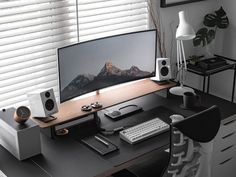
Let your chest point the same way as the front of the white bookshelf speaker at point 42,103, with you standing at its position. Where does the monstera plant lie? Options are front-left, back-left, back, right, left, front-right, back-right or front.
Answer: left

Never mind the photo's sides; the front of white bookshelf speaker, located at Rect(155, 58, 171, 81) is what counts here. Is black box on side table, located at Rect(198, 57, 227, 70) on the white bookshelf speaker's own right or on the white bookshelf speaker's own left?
on the white bookshelf speaker's own left

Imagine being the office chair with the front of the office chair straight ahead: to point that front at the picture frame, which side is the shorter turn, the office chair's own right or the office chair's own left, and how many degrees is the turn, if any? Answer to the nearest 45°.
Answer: approximately 45° to the office chair's own right

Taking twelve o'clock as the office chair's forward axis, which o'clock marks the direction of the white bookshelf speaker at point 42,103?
The white bookshelf speaker is roughly at 11 o'clock from the office chair.

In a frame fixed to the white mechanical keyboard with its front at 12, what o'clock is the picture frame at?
The picture frame is roughly at 8 o'clock from the white mechanical keyboard.

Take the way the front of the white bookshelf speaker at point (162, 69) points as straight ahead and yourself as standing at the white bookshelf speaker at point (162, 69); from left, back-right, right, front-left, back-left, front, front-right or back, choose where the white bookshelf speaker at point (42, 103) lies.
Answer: right

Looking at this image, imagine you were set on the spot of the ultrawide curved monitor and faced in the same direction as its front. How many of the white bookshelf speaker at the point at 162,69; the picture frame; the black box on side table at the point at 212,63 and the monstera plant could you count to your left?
4

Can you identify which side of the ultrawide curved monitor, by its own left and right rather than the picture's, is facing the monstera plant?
left

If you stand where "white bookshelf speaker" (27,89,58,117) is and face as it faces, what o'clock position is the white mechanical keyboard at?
The white mechanical keyboard is roughly at 11 o'clock from the white bookshelf speaker.
